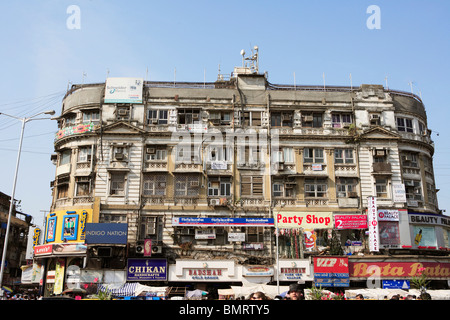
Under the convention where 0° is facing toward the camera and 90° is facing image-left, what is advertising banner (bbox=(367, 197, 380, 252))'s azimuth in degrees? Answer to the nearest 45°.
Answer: approximately 0°

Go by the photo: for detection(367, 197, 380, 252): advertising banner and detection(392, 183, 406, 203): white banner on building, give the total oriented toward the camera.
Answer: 2

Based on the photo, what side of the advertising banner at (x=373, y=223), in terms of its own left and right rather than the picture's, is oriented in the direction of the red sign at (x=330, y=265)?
right

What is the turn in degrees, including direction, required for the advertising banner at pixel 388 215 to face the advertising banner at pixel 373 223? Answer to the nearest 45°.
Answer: approximately 45° to its right
